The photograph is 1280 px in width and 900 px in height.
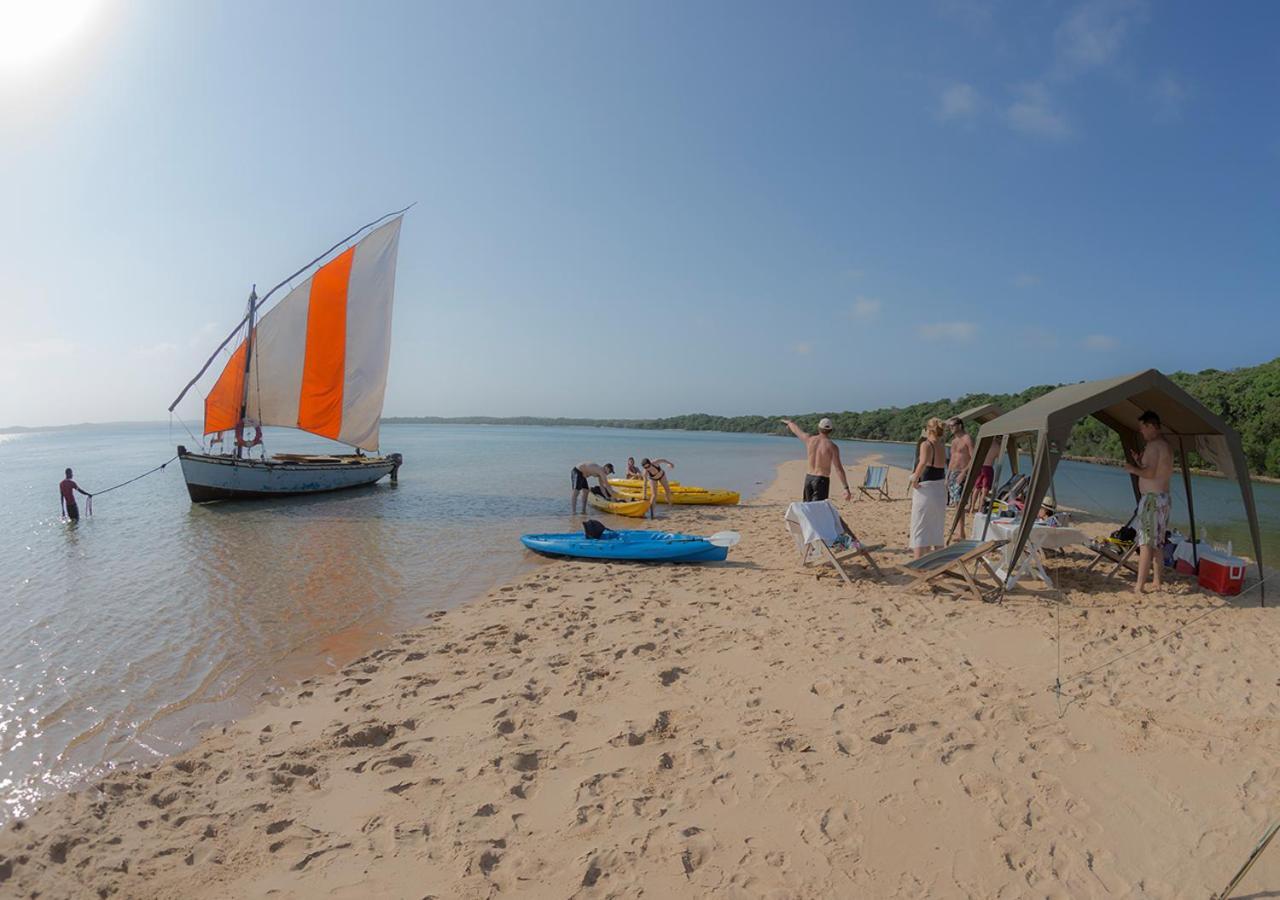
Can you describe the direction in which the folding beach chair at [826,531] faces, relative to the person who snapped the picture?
facing the viewer and to the right of the viewer

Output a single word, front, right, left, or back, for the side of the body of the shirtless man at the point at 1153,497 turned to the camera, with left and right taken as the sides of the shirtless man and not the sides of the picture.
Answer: left

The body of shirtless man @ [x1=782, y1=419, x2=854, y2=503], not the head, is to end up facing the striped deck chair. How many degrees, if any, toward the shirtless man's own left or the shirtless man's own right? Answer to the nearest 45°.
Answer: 0° — they already face it

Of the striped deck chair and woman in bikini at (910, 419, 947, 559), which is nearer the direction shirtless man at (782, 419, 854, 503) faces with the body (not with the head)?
the striped deck chair

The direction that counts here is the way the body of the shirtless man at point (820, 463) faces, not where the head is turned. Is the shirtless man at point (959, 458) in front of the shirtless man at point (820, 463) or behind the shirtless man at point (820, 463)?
in front

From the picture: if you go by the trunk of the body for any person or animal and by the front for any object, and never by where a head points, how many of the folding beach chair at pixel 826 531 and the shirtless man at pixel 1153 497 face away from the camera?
0

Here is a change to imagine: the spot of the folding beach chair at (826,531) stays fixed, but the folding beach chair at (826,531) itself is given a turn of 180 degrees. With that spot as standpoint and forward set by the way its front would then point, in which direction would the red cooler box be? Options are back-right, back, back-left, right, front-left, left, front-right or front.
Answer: back-right

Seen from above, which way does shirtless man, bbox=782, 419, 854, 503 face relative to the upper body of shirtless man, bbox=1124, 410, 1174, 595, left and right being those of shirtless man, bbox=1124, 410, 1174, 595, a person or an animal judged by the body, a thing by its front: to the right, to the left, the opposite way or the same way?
to the right

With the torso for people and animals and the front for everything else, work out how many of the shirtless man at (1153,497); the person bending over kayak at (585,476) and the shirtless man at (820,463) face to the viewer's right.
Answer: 1

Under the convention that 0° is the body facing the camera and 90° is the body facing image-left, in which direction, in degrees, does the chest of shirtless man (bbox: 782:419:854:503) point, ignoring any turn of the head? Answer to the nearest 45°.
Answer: approximately 180°

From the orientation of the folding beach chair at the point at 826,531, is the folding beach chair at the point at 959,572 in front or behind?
in front

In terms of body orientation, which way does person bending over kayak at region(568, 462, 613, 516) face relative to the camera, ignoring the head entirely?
to the viewer's right

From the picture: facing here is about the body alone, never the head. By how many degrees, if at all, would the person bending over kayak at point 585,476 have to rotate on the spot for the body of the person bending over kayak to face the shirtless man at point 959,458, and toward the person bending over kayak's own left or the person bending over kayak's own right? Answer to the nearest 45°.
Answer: approximately 45° to the person bending over kayak's own right

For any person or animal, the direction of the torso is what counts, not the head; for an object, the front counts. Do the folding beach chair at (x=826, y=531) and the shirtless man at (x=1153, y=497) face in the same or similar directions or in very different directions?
very different directions

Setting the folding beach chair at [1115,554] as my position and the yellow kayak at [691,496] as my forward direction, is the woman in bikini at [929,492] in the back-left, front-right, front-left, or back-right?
front-left

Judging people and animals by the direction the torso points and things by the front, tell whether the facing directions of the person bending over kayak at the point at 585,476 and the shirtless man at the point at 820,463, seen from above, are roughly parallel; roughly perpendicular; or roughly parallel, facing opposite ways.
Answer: roughly perpendicular

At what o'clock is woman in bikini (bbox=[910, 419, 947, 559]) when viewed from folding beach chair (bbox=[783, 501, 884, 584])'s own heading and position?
The woman in bikini is roughly at 10 o'clock from the folding beach chair.

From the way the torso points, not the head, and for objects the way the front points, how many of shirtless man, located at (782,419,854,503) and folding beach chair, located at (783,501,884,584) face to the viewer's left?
0
